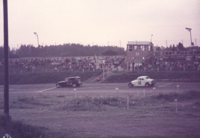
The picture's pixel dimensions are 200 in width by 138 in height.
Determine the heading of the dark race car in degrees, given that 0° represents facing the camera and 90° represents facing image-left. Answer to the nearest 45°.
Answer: approximately 90°

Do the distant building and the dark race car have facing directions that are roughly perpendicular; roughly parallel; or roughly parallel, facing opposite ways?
roughly perpendicular

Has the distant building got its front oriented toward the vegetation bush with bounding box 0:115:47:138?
yes

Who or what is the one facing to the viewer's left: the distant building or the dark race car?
the dark race car

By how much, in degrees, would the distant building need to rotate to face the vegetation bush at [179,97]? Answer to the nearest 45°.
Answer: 0° — it already faces it

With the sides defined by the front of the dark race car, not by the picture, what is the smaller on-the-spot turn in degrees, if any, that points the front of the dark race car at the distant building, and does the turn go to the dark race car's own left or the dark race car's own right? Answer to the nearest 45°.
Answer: approximately 135° to the dark race car's own right

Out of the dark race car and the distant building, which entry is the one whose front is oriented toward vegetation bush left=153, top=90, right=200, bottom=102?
the distant building

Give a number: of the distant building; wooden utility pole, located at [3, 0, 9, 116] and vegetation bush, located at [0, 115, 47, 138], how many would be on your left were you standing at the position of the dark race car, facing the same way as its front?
2

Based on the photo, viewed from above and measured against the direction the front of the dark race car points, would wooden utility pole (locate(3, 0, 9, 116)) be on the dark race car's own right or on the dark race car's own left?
on the dark race car's own left

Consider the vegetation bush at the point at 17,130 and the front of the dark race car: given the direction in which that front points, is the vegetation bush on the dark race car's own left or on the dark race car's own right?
on the dark race car's own left

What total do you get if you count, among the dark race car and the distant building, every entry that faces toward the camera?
1

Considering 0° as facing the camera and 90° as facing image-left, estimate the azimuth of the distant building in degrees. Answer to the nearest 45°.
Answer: approximately 0°
